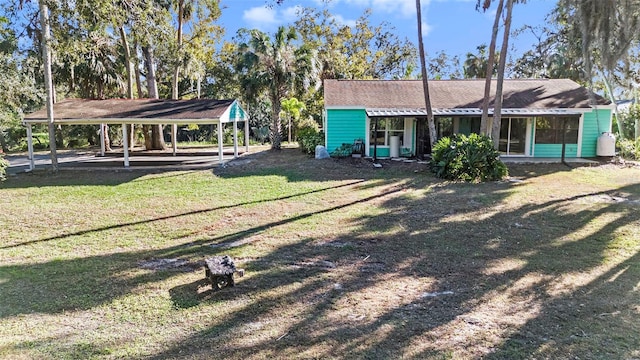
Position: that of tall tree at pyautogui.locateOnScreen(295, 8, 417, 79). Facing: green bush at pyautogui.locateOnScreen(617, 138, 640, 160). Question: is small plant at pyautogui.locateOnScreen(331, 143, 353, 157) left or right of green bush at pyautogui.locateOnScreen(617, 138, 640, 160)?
right

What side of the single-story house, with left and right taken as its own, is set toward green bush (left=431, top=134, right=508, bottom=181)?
front

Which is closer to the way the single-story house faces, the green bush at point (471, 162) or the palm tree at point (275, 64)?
the green bush

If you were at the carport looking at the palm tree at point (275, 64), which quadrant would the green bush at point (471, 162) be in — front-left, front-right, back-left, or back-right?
front-right

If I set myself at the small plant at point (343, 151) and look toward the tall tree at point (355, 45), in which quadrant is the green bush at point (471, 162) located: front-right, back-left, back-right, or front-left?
back-right

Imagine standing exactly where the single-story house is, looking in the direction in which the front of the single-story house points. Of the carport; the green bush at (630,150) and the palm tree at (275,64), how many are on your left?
1

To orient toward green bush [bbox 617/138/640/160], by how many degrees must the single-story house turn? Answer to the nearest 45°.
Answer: approximately 90° to its left

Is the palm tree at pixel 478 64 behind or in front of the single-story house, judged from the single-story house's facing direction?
behind

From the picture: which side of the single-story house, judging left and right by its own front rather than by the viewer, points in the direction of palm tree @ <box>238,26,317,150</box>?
right

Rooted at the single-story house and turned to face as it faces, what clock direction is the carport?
The carport is roughly at 2 o'clock from the single-story house.

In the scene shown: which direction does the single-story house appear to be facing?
toward the camera

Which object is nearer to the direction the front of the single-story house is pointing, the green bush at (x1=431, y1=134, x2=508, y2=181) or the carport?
the green bush

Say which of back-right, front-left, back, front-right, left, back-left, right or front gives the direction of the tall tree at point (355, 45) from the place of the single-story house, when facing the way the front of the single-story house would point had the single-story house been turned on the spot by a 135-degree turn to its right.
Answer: front
